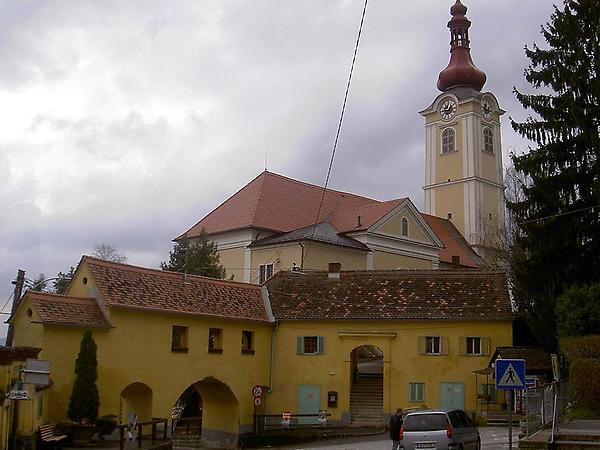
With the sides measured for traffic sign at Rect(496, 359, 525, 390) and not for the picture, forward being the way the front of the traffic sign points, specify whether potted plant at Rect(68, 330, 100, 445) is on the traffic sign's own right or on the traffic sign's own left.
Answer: on the traffic sign's own right

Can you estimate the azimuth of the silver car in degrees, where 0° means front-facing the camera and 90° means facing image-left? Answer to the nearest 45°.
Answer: approximately 225°

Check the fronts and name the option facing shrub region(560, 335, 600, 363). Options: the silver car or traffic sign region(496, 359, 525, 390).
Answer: the silver car

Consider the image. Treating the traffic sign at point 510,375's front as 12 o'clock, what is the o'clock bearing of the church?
The church is roughly at 5 o'clock from the traffic sign.

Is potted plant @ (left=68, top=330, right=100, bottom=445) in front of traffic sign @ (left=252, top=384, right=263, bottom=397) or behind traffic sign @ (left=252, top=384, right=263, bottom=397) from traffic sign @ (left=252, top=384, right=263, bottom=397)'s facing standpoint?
in front

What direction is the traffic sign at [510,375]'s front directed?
toward the camera

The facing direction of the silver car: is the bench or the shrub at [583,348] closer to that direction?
the shrub

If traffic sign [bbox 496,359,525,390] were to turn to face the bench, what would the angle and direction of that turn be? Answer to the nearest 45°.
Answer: approximately 135° to its right

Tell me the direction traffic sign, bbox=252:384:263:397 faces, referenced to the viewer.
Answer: facing the viewer

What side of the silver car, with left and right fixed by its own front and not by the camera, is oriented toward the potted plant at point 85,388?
left
